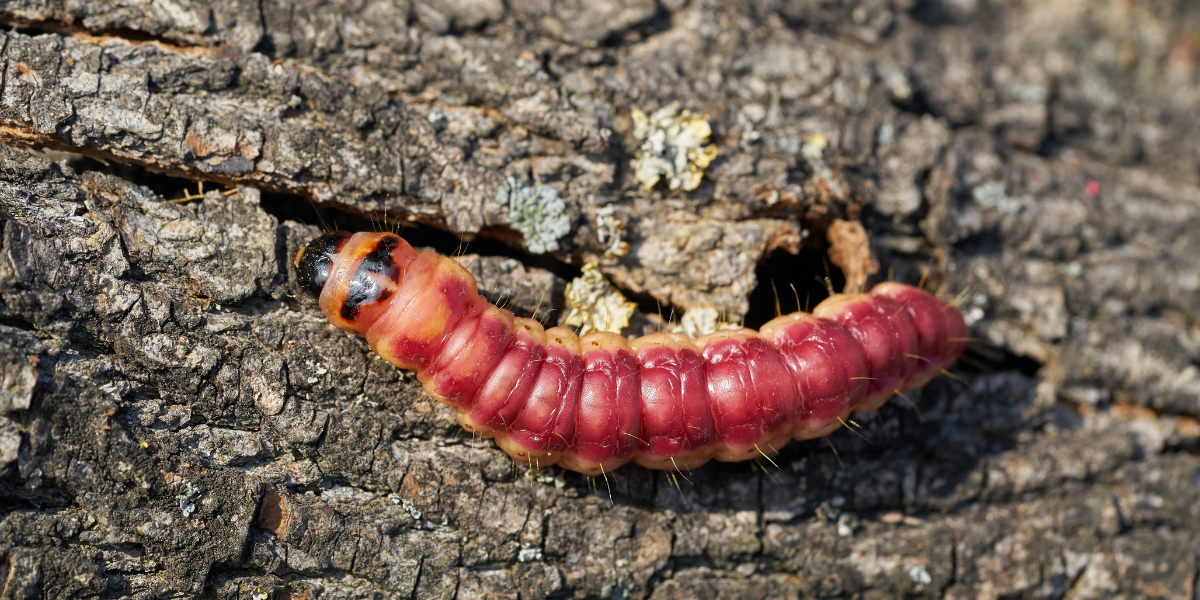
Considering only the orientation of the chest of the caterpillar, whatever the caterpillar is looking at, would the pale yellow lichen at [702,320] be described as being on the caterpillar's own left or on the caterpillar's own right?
on the caterpillar's own right

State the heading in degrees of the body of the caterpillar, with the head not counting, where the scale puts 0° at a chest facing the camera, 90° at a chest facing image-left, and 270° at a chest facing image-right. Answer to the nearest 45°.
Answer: approximately 90°
